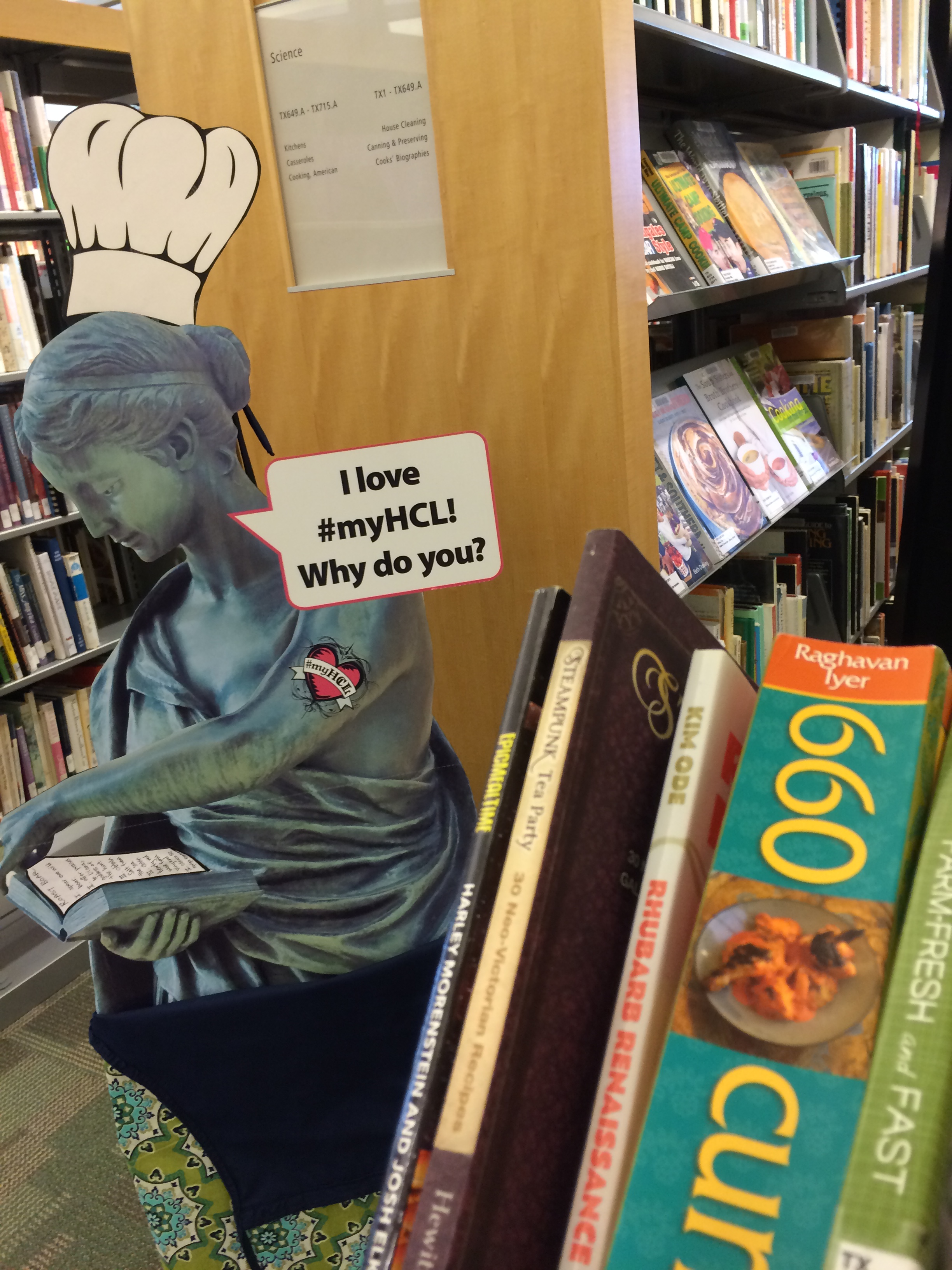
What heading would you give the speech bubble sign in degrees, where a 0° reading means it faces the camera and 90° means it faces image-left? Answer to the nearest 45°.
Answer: approximately 0°

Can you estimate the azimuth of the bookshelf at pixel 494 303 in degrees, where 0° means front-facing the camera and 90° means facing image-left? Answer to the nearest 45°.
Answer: approximately 315°

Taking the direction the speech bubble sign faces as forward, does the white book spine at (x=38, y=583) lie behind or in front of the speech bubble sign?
behind

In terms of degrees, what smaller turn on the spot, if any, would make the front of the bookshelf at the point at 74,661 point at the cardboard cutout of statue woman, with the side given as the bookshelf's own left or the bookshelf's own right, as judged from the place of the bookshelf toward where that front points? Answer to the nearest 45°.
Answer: approximately 45° to the bookshelf's own right

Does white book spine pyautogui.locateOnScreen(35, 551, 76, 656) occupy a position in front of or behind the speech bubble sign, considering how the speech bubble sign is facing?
behind
